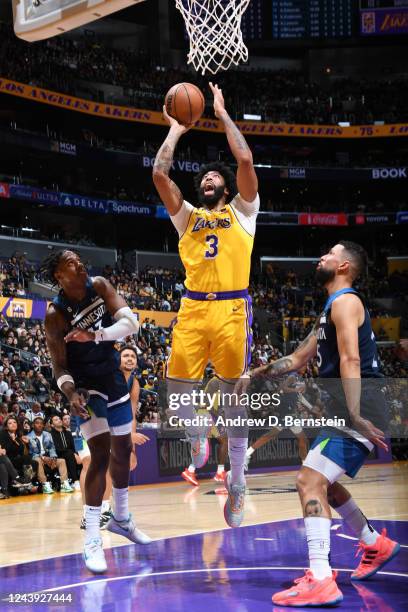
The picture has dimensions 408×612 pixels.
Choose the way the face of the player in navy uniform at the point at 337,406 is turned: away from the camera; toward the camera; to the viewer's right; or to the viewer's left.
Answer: to the viewer's left

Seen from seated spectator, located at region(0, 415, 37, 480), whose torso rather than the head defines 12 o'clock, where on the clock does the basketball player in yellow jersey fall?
The basketball player in yellow jersey is roughly at 1 o'clock from the seated spectator.

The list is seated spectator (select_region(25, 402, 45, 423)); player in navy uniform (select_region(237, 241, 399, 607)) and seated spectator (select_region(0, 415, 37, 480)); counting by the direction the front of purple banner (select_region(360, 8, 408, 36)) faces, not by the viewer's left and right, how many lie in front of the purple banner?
3

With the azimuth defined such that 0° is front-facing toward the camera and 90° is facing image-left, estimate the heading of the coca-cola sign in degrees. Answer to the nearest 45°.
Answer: approximately 0°

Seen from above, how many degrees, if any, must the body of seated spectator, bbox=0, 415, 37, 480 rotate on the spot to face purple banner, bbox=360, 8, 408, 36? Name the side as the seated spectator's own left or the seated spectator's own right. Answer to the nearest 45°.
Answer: approximately 90° to the seated spectator's own left

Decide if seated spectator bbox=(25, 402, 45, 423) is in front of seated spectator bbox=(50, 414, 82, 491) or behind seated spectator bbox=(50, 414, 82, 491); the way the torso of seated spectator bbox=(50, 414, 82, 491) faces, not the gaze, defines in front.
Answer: behind

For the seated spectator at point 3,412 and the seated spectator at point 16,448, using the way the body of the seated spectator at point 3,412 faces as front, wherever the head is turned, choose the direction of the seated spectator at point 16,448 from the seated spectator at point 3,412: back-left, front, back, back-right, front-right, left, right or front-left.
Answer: front-right

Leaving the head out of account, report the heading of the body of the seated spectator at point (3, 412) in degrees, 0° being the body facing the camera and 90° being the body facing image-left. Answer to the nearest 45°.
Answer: approximately 315°
